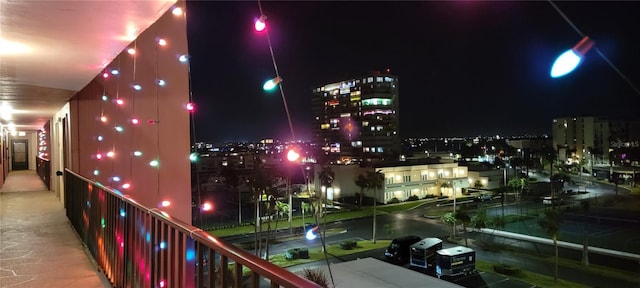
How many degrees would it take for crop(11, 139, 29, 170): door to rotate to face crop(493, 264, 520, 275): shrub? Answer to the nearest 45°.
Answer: approximately 45° to its left

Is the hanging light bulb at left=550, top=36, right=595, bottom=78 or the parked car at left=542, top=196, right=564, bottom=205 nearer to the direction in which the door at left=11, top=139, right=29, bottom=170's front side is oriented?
the hanging light bulb

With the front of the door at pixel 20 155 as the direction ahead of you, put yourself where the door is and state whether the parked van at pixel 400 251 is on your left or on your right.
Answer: on your left

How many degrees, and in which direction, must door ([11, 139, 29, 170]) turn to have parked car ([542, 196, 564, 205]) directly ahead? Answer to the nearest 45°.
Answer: approximately 90° to its left

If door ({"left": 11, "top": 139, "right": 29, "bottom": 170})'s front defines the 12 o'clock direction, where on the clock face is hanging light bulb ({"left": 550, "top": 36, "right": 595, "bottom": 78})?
The hanging light bulb is roughly at 12 o'clock from the door.

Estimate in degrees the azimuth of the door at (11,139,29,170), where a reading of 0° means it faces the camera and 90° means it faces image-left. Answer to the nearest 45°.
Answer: approximately 0°

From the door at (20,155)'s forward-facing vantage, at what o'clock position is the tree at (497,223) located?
The tree is roughly at 10 o'clock from the door.

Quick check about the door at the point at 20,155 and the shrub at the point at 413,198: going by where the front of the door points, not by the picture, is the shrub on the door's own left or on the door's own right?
on the door's own left

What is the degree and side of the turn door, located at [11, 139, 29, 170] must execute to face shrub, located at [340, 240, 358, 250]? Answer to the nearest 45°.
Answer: approximately 45° to its left
